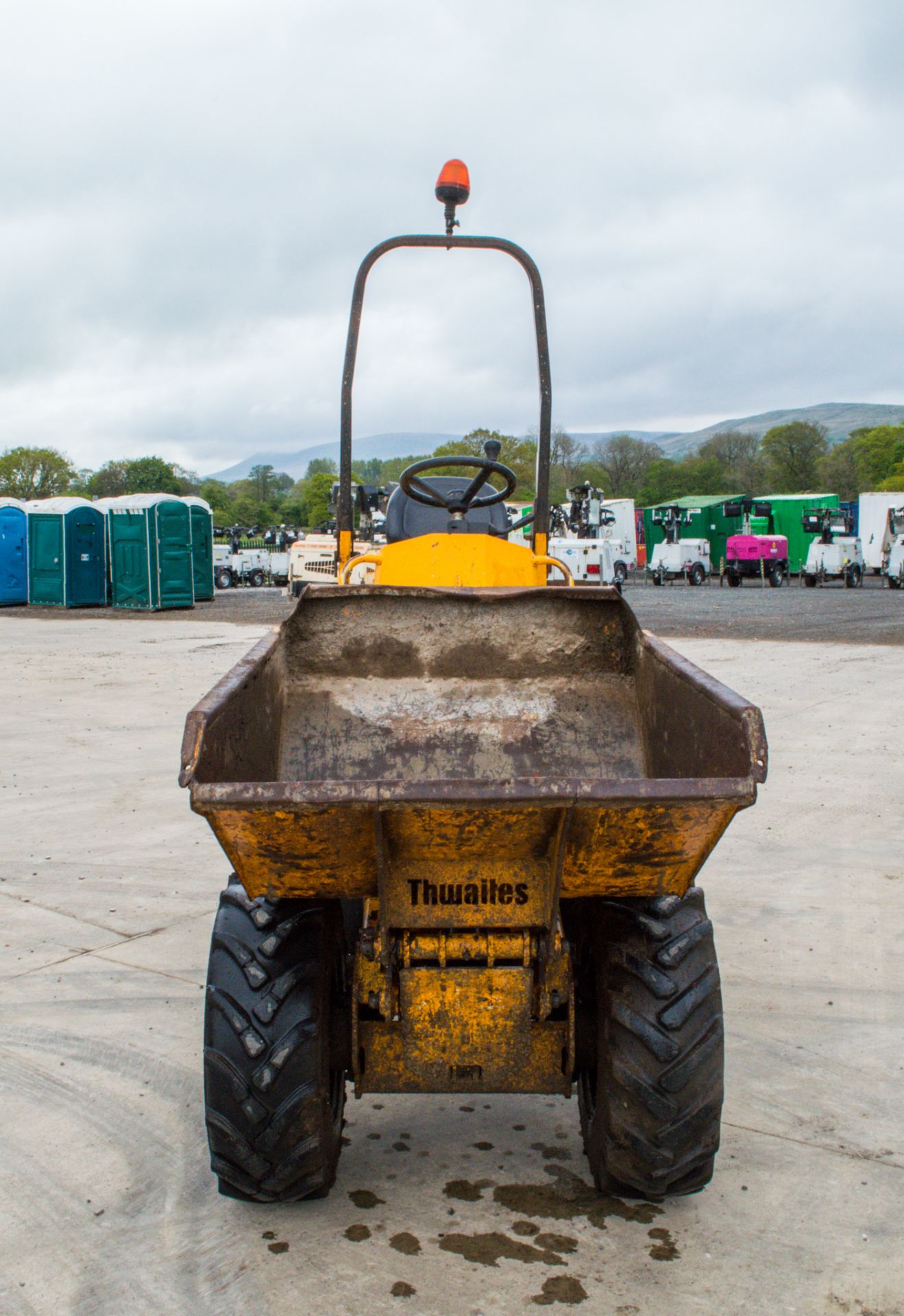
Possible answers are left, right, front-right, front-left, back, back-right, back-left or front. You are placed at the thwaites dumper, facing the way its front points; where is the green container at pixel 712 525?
back

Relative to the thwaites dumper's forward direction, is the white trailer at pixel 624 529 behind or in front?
behind

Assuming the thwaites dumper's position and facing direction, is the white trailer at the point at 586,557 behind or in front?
behind

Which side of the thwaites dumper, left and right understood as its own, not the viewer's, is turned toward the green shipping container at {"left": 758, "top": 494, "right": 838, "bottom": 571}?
back

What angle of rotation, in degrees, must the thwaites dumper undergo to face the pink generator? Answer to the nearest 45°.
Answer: approximately 180°

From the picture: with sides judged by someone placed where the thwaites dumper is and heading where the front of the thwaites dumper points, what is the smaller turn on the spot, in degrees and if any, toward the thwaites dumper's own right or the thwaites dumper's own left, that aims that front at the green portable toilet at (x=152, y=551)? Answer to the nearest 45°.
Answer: approximately 180°

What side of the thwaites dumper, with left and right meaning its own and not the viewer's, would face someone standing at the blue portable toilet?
back

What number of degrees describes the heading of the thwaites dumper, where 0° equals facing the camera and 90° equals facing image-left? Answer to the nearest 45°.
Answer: approximately 0°

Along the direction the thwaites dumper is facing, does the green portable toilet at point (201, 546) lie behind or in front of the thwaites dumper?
behind

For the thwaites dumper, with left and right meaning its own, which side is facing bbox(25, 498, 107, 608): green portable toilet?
back
